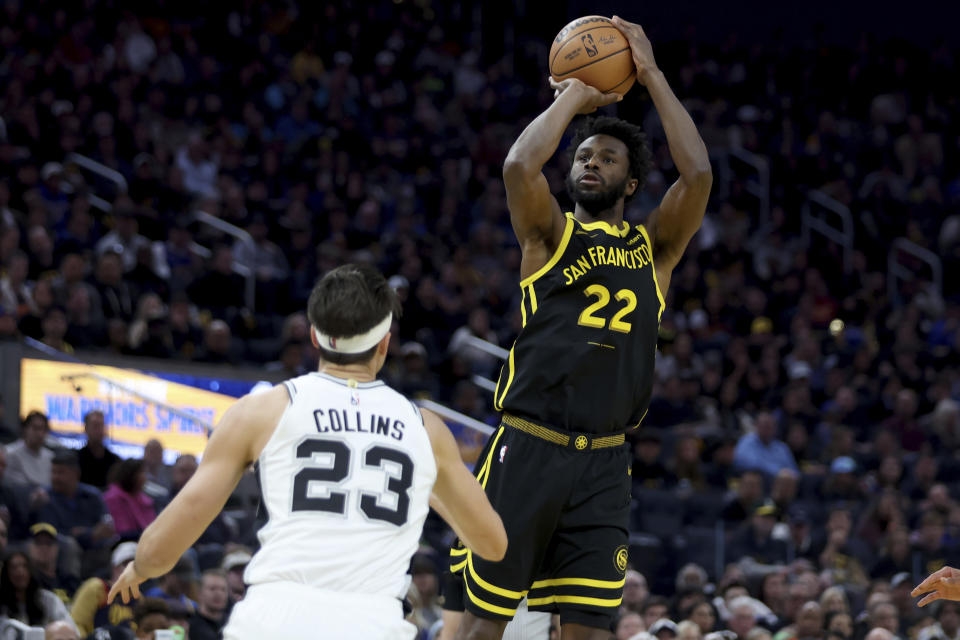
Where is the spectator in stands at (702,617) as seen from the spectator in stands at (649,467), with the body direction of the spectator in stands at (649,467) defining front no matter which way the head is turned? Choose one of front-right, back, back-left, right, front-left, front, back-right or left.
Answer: front

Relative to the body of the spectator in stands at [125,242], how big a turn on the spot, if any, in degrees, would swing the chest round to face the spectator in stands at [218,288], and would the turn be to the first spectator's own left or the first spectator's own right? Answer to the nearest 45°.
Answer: approximately 90° to the first spectator's own left

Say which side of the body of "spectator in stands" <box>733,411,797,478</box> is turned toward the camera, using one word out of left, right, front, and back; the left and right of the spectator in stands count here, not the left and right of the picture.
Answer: front

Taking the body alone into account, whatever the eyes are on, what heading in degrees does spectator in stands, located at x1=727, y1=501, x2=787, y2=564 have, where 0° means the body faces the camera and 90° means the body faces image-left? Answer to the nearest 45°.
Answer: approximately 0°

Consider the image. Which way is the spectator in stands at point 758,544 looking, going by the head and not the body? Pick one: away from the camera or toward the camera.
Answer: toward the camera

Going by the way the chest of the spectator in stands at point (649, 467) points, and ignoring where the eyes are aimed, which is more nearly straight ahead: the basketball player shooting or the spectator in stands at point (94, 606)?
the basketball player shooting

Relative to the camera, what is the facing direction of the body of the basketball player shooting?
toward the camera

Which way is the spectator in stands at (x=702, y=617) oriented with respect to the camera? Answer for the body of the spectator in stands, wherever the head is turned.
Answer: toward the camera

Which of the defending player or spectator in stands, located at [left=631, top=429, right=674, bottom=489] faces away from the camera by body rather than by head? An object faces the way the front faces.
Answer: the defending player

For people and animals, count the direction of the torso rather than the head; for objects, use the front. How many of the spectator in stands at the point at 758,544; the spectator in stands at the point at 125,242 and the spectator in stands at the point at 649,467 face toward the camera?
3

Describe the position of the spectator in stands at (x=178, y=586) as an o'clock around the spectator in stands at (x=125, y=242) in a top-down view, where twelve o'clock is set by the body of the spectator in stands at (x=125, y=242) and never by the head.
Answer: the spectator in stands at (x=178, y=586) is roughly at 12 o'clock from the spectator in stands at (x=125, y=242).

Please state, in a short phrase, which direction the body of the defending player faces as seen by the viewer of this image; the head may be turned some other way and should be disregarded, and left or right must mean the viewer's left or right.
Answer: facing away from the viewer

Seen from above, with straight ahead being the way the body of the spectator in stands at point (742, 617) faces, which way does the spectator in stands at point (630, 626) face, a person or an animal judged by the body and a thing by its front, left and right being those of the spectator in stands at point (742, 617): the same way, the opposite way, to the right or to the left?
the same way

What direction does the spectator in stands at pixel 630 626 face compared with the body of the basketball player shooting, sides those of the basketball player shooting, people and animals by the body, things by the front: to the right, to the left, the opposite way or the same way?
the same way

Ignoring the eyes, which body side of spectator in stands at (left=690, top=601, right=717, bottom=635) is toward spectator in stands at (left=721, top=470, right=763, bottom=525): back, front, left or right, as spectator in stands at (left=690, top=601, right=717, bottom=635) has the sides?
back

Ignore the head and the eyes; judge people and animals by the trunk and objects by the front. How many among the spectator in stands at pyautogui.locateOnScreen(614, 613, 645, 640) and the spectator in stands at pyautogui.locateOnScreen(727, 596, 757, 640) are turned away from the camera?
0

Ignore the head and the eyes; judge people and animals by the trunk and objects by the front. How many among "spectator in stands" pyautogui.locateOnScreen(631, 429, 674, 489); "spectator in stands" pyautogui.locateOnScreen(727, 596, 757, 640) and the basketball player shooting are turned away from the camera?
0
